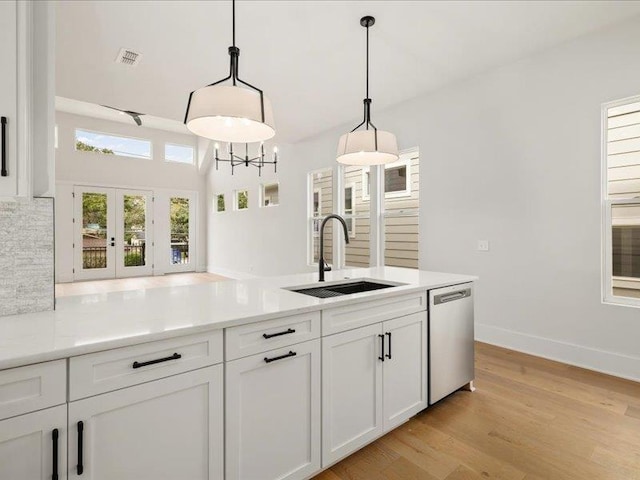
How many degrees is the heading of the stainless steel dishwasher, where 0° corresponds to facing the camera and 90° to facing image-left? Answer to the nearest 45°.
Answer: approximately 315°

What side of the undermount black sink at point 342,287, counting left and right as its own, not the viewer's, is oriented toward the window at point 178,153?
back

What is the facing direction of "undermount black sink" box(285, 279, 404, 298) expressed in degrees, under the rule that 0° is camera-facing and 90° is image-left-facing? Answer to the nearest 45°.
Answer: approximately 315°

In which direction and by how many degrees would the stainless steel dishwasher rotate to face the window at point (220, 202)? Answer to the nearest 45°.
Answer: approximately 180°

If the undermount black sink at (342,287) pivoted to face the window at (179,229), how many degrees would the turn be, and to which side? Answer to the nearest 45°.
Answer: approximately 180°

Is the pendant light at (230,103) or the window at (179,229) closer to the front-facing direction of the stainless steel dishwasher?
the pendant light

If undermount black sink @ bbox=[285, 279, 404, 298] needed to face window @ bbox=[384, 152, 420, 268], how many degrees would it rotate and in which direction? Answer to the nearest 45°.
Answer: approximately 135° to its left

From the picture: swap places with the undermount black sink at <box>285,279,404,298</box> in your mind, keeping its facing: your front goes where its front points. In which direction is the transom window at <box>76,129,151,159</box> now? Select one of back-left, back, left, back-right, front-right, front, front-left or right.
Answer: back

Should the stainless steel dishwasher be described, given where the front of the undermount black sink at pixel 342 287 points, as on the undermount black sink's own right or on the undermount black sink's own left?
on the undermount black sink's own left

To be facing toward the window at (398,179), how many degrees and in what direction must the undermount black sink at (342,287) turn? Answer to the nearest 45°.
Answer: approximately 135° to its left

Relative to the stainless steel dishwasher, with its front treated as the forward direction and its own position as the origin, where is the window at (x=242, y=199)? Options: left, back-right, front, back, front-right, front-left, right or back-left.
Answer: back

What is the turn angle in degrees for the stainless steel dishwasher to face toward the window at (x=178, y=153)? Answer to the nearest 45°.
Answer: approximately 180°

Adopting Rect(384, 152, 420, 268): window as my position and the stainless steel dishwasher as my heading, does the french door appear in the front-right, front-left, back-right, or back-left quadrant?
back-right

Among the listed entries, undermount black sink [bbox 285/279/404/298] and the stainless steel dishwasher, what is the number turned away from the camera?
0
